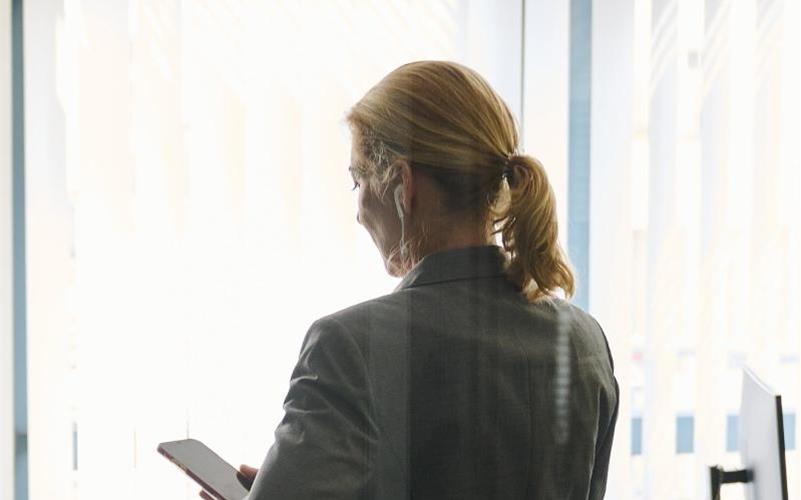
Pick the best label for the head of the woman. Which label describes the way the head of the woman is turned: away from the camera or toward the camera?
away from the camera

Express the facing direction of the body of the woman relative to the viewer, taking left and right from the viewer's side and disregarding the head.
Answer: facing away from the viewer and to the left of the viewer
